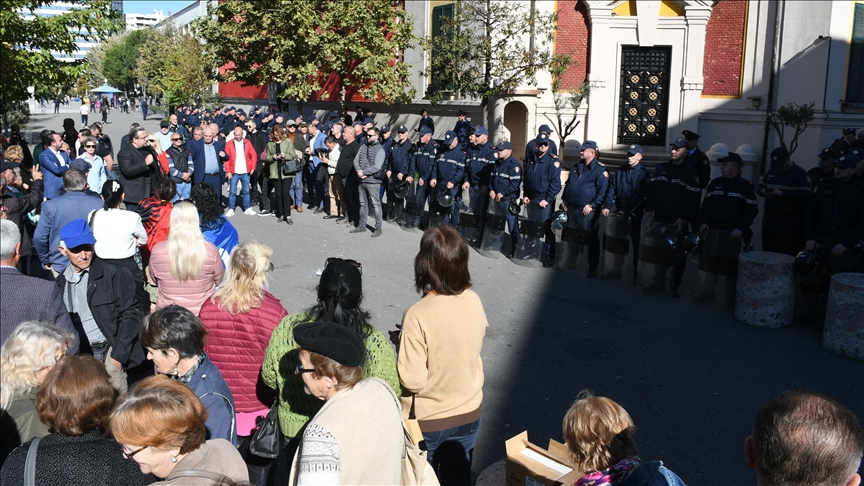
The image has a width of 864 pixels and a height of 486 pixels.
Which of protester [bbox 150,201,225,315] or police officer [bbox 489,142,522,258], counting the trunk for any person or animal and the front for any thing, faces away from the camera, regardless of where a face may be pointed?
the protester

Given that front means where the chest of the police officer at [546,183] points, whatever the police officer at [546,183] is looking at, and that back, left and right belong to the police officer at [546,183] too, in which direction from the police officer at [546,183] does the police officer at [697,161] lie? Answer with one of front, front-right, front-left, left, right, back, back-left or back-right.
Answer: back-left

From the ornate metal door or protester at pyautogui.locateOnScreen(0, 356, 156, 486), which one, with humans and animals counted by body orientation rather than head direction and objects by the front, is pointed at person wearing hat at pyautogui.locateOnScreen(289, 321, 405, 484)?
the ornate metal door

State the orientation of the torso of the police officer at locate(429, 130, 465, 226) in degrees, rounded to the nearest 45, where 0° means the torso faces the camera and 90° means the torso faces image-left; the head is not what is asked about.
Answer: approximately 45°

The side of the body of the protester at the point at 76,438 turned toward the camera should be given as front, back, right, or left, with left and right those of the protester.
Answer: back

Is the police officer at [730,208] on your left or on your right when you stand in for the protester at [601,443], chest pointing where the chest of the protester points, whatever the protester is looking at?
on your right

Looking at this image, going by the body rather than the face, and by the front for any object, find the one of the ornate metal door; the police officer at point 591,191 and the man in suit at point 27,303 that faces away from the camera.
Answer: the man in suit

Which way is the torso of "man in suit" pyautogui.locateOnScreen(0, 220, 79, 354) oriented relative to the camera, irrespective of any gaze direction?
away from the camera

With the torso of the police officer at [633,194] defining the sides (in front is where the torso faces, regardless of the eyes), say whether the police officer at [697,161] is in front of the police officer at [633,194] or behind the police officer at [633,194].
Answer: behind

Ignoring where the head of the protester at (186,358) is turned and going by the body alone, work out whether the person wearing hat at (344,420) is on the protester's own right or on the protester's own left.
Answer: on the protester's own left

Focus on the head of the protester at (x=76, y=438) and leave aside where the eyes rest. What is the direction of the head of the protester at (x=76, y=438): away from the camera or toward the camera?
away from the camera

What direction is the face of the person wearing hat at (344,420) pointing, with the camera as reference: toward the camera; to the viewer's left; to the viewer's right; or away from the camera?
to the viewer's left
